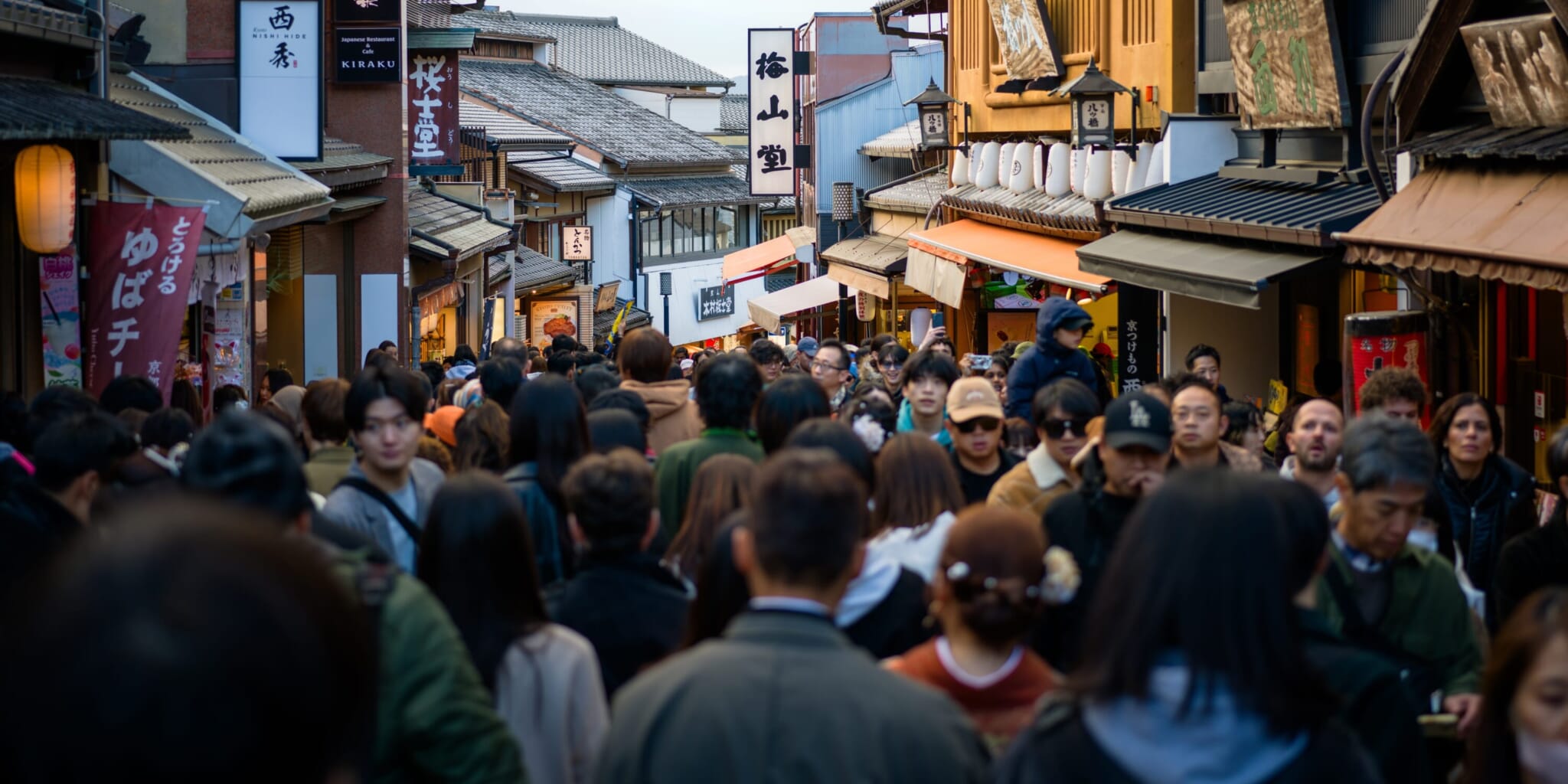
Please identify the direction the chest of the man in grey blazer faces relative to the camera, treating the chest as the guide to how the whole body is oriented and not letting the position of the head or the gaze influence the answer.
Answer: away from the camera

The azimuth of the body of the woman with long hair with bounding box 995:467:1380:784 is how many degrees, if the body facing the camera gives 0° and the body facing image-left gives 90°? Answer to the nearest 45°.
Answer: approximately 180°

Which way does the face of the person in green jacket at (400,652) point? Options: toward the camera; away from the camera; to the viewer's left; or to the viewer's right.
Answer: away from the camera

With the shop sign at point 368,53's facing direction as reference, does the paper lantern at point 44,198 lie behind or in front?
in front

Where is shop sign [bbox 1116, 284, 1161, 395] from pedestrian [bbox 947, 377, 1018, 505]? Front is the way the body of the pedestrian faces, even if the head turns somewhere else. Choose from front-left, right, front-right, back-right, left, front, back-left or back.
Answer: back

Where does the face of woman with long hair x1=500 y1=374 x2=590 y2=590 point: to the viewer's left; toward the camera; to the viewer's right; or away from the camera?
away from the camera

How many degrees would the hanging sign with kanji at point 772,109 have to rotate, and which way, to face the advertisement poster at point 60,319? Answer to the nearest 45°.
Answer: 0° — it already faces it

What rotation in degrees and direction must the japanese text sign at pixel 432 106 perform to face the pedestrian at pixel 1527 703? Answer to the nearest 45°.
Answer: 0° — it already faces them

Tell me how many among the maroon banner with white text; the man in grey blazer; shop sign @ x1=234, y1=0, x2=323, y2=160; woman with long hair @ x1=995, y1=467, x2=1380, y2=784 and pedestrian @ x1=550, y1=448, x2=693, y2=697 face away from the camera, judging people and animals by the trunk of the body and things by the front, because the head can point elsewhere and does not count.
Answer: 3

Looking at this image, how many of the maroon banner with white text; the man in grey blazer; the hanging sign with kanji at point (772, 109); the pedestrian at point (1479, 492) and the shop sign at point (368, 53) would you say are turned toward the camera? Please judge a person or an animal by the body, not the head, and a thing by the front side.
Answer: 4
